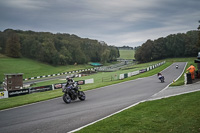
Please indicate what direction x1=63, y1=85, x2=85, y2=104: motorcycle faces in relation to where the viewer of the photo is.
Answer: facing the viewer and to the left of the viewer

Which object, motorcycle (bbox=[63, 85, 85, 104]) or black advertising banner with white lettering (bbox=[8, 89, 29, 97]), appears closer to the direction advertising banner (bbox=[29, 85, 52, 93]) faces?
the motorcycle

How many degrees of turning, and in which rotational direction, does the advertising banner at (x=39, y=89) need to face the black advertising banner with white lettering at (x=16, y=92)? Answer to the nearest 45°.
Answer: approximately 90° to its right

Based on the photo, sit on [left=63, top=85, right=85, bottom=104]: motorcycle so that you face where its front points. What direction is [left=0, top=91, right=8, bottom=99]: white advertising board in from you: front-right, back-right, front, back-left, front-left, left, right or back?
right

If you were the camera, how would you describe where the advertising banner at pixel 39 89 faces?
facing the viewer and to the right of the viewer

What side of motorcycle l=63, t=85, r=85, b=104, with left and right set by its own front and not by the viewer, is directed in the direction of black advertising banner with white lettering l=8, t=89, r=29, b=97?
right

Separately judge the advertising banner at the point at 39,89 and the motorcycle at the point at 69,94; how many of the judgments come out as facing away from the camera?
0
